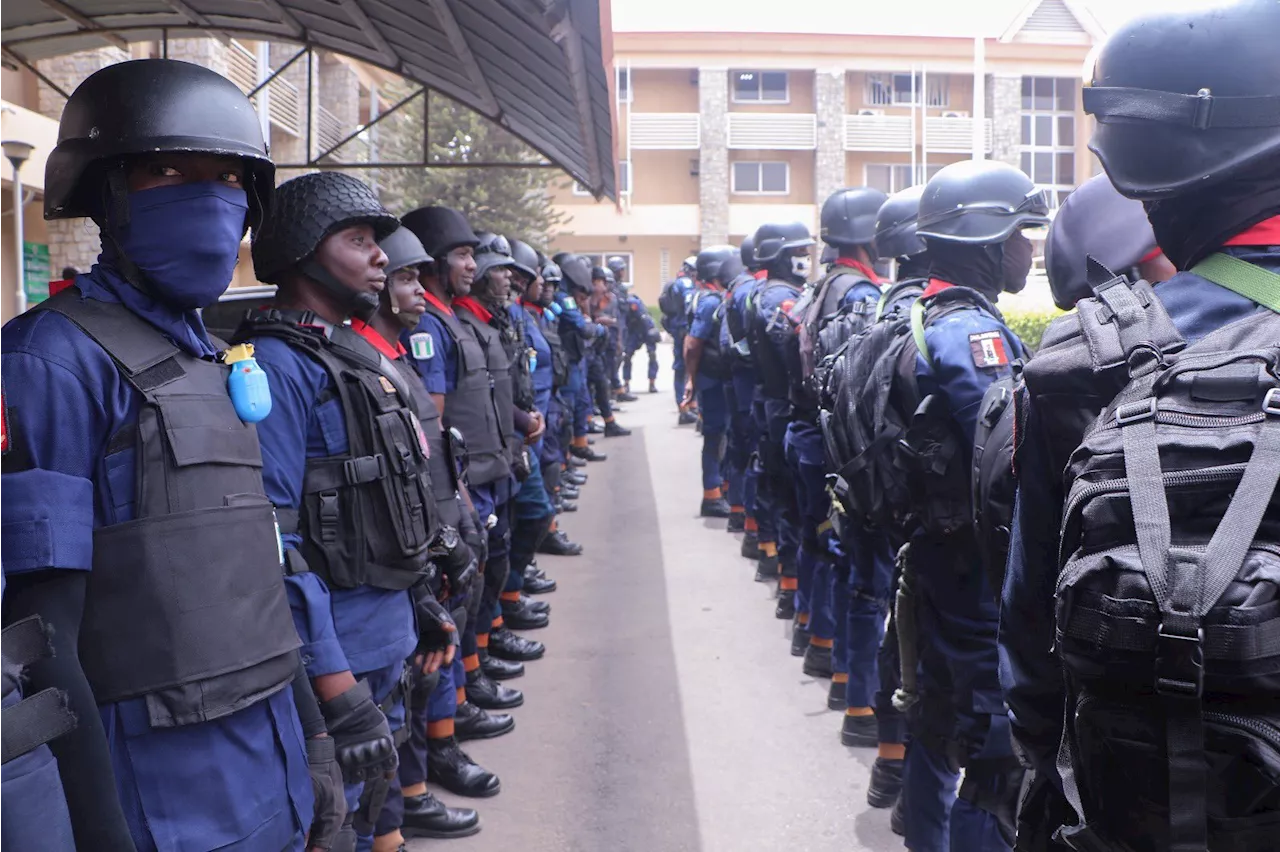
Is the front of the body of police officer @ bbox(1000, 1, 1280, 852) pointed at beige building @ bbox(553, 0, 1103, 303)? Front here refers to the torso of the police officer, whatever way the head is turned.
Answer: no

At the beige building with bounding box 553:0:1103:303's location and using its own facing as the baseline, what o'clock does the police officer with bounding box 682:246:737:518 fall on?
The police officer is roughly at 12 o'clock from the beige building.

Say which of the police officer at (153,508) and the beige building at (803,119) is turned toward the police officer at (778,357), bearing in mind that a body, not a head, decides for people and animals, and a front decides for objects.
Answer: the beige building

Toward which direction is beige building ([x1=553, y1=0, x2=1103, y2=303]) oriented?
toward the camera

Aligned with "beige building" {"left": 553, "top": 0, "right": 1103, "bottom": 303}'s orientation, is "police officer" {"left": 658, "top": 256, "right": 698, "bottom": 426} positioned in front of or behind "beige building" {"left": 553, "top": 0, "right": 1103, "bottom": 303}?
in front

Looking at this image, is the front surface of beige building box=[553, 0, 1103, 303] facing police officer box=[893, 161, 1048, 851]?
yes

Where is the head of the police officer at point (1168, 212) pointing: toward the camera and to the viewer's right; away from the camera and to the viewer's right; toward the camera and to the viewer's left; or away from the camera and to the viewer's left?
away from the camera and to the viewer's left

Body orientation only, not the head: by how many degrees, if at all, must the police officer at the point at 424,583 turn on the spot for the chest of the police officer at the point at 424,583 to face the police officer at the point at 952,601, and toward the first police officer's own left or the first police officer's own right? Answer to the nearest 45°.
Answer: approximately 45° to the first police officer's own right

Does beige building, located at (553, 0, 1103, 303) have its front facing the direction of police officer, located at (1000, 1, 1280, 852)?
yes

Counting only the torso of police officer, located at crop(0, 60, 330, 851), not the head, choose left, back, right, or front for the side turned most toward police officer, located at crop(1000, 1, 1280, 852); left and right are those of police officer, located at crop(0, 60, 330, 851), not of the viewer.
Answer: front

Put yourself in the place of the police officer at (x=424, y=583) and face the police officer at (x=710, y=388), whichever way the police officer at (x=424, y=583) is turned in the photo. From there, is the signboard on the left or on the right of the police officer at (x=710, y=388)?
left

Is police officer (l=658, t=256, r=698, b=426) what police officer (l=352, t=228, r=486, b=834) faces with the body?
no

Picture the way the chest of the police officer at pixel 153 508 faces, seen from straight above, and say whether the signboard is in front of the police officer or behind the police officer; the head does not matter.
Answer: behind
